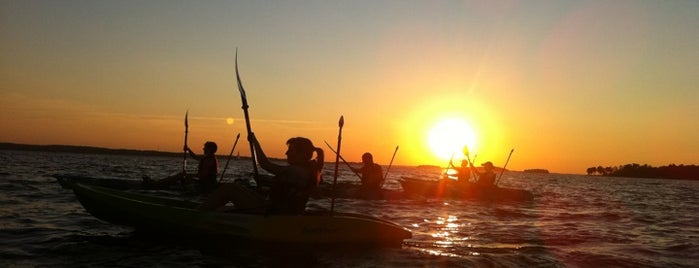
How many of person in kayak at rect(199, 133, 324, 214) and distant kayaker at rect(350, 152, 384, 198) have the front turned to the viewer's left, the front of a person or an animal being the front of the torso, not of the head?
2

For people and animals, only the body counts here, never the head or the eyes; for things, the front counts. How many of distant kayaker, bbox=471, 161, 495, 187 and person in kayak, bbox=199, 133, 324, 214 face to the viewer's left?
2

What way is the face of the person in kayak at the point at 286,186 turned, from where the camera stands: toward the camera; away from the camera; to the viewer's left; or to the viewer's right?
to the viewer's left

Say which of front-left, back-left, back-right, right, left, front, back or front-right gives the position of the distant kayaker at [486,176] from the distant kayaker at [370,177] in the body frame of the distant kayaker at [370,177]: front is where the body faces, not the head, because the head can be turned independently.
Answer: back-right

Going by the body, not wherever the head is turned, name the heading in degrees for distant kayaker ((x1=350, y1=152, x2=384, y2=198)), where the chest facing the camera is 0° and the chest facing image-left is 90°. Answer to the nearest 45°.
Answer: approximately 90°

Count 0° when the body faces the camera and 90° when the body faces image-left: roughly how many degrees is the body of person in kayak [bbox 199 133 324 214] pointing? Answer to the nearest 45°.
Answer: approximately 90°

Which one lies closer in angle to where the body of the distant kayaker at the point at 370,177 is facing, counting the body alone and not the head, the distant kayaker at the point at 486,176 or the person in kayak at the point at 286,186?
the person in kayak

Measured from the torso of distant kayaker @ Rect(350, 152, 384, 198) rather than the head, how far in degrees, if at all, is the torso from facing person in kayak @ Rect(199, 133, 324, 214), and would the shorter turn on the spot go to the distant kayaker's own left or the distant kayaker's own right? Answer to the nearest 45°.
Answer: approximately 90° to the distant kayaker's own left

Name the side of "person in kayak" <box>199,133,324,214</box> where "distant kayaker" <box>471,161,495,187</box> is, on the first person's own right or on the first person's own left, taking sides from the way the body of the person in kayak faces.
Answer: on the first person's own right

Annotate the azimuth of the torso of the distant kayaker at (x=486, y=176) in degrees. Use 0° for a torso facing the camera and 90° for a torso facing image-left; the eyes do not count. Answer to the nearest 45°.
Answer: approximately 90°

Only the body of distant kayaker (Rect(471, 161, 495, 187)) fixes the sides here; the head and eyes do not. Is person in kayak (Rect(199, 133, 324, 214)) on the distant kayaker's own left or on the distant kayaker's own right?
on the distant kayaker's own left
